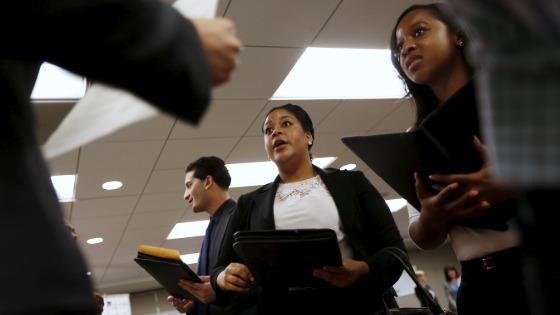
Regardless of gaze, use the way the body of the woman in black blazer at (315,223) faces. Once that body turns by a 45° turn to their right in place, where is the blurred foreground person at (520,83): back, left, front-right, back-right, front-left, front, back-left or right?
left

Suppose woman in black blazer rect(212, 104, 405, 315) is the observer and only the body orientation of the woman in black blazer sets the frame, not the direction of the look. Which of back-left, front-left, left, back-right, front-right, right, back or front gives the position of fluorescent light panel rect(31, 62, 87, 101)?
right

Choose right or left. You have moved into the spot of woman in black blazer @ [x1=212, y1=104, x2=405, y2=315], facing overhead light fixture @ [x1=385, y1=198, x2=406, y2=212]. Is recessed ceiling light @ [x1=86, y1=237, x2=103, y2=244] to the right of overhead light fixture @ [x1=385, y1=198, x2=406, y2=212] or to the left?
left

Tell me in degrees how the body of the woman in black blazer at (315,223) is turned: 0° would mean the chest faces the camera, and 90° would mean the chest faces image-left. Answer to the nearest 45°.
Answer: approximately 45°

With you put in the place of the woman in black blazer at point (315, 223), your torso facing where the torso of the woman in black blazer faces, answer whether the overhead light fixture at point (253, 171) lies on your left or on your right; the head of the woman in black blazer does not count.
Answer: on your right

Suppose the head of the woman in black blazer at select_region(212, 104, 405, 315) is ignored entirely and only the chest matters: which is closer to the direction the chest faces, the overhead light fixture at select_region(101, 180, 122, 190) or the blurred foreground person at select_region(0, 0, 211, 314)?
the blurred foreground person

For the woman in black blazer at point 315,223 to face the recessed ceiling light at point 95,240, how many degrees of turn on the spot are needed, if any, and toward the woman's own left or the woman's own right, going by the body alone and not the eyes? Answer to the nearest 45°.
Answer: approximately 90° to the woman's own right

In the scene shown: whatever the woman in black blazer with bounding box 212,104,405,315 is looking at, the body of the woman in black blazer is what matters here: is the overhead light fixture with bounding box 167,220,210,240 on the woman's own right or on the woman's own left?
on the woman's own right

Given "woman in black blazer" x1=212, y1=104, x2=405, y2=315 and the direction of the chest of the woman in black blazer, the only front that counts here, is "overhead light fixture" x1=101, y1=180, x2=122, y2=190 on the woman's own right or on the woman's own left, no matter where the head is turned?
on the woman's own right

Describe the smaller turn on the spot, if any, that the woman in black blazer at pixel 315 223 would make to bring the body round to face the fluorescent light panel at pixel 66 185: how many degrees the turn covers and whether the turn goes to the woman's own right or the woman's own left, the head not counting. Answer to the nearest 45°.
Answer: approximately 90° to the woman's own right
